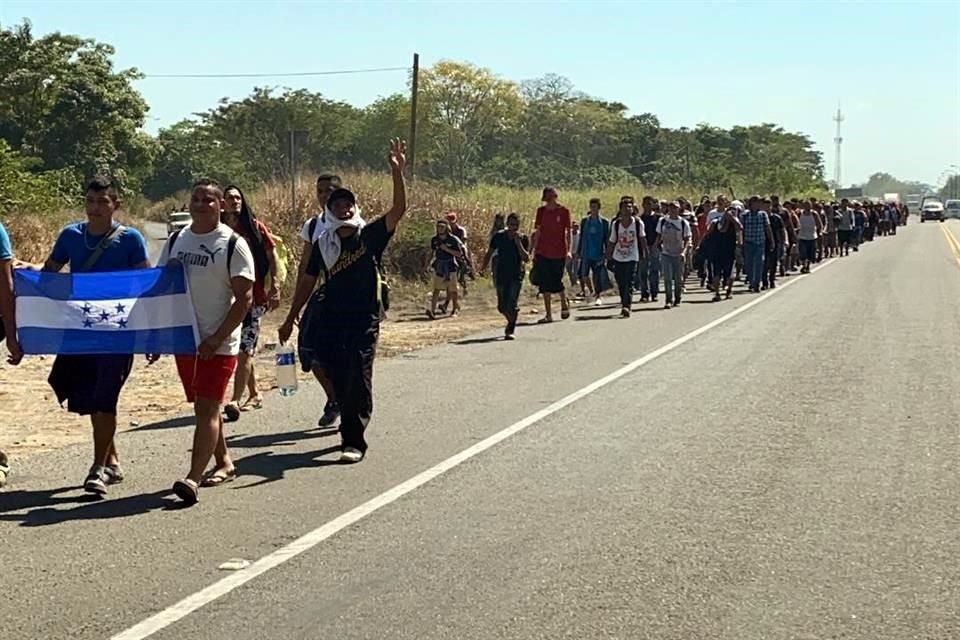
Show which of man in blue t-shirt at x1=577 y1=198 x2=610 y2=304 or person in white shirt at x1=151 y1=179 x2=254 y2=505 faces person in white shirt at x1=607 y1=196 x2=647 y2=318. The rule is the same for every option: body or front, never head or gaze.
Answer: the man in blue t-shirt

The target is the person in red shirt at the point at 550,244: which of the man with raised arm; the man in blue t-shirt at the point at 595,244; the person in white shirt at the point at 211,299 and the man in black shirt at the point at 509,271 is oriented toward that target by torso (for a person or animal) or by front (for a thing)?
the man in blue t-shirt

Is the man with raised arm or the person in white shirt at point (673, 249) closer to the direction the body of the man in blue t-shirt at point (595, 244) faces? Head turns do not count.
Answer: the man with raised arm

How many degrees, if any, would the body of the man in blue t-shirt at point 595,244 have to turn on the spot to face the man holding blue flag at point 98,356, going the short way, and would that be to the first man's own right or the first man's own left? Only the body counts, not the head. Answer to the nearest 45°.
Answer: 0° — they already face them

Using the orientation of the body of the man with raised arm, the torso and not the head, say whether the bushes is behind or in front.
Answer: behind

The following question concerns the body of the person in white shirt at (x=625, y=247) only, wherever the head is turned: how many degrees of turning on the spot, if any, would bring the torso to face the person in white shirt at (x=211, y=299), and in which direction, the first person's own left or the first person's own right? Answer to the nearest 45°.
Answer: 0° — they already face them

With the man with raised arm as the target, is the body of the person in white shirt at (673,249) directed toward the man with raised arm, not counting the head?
yes

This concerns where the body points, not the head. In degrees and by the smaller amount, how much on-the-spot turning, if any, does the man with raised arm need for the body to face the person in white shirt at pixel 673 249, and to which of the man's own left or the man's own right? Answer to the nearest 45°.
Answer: approximately 135° to the man's own left

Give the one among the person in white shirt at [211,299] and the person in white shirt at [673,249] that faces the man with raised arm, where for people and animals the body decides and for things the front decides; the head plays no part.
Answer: the person in white shirt at [673,249]
